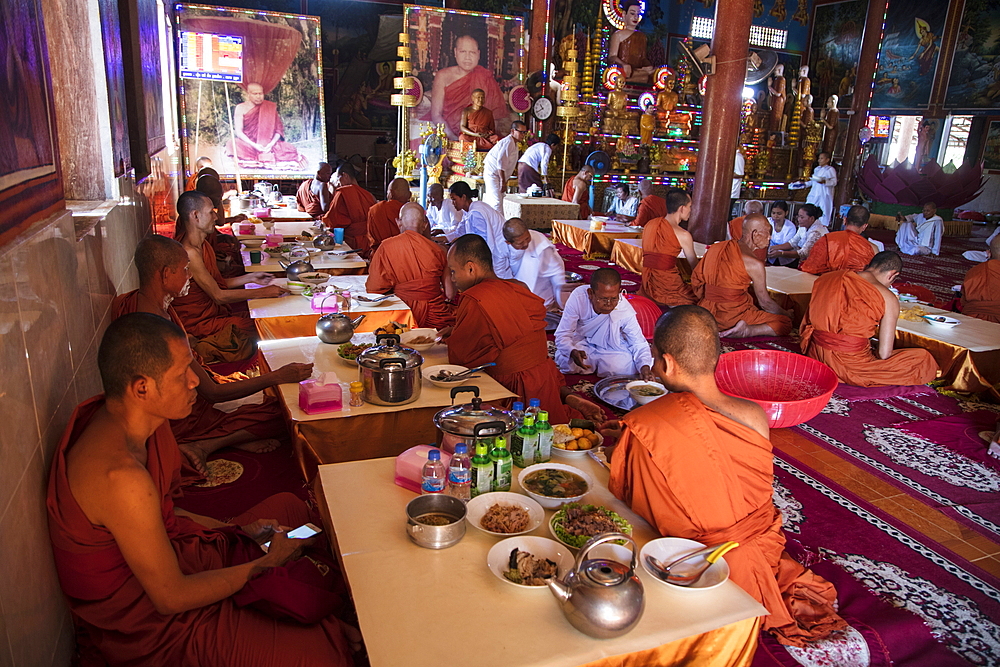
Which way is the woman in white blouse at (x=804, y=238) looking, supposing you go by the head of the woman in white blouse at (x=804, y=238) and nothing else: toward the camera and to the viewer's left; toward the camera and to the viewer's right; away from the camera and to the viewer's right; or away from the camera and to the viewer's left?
toward the camera and to the viewer's left

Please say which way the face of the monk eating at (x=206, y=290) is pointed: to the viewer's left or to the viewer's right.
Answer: to the viewer's right

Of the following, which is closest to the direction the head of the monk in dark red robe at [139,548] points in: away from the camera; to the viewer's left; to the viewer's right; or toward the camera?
to the viewer's right

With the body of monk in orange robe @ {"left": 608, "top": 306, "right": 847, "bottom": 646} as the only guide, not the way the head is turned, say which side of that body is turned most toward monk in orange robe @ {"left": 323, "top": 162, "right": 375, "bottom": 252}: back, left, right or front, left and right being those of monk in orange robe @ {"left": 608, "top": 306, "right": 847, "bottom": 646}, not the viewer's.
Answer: front

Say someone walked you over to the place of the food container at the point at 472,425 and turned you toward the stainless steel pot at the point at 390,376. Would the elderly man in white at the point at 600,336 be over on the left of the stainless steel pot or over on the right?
right

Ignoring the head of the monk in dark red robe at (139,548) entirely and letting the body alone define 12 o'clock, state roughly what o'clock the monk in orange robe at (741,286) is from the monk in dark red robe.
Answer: The monk in orange robe is roughly at 11 o'clock from the monk in dark red robe.

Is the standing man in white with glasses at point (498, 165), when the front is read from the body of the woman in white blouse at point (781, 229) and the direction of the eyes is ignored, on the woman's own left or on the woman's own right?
on the woman's own right

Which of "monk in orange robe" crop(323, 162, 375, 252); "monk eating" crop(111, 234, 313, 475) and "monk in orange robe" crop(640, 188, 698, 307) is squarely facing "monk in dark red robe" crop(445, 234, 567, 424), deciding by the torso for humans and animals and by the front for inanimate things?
the monk eating

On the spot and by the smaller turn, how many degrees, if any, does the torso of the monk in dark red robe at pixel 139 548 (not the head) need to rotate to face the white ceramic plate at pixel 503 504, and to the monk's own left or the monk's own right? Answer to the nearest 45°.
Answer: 0° — they already face it

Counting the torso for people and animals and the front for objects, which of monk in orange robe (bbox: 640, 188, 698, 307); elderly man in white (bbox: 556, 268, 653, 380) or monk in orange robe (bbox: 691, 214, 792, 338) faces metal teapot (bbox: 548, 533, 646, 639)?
the elderly man in white

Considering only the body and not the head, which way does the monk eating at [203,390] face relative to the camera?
to the viewer's right

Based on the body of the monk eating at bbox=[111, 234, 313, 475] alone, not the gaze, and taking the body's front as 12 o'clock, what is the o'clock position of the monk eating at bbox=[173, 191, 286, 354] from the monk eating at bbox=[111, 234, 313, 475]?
the monk eating at bbox=[173, 191, 286, 354] is roughly at 9 o'clock from the monk eating at bbox=[111, 234, 313, 475].
